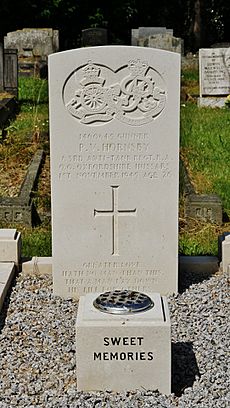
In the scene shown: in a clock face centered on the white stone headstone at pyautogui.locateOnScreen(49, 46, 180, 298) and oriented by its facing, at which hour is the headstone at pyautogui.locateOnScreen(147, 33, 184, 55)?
The headstone is roughly at 6 o'clock from the white stone headstone.

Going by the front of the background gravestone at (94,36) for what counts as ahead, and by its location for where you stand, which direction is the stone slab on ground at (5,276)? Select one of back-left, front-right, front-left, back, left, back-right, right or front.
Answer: front

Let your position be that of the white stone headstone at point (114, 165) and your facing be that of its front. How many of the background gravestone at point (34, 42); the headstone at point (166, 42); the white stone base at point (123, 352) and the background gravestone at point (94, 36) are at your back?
3

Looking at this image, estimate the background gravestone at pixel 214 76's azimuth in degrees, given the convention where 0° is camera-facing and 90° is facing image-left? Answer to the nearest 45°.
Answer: approximately 0°

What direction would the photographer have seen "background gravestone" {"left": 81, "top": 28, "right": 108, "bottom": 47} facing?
facing the viewer

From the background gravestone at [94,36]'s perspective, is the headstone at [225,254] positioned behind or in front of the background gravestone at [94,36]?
in front

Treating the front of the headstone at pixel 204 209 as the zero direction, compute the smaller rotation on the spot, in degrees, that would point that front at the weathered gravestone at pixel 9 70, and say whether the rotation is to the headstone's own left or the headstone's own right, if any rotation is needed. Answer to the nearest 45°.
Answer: approximately 135° to the headstone's own right

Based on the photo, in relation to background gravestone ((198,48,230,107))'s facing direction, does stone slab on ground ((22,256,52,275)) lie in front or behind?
in front

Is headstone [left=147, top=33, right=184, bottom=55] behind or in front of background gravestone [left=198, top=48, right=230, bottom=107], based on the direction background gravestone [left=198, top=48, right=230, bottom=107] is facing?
behind

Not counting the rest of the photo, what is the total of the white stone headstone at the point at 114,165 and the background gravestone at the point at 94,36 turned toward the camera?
2

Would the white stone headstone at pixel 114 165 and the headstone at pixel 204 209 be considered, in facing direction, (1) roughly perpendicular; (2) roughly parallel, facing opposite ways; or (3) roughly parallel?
roughly parallel

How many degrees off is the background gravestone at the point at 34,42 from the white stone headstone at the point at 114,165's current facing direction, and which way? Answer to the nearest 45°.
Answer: approximately 180°

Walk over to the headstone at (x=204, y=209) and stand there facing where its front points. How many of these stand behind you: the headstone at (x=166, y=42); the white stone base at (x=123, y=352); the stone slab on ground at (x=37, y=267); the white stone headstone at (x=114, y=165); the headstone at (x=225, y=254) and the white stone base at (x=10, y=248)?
1

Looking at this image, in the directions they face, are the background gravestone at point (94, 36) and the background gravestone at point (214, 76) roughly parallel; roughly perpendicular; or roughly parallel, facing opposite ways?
roughly parallel

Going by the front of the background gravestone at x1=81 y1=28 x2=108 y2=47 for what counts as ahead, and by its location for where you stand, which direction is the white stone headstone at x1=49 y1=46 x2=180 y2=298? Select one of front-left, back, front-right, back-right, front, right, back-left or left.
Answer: front
